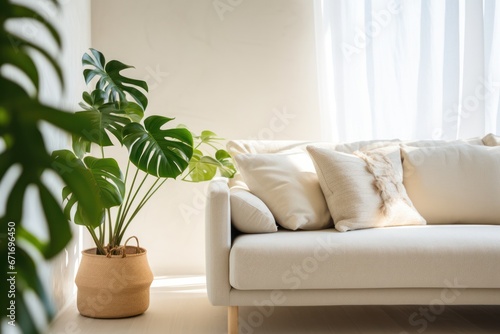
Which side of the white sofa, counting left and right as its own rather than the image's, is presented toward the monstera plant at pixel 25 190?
front

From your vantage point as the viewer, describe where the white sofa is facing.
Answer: facing the viewer

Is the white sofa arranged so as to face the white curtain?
no

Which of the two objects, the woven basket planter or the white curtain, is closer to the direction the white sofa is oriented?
the woven basket planter

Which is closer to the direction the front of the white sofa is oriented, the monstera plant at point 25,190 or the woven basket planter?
the monstera plant
